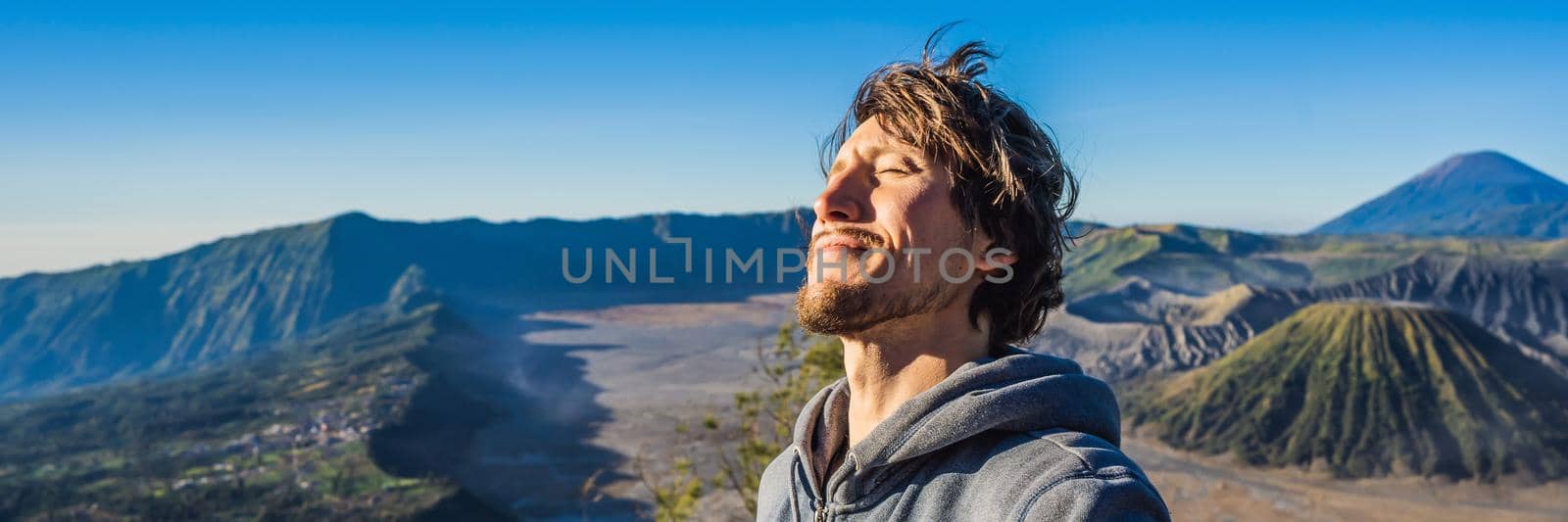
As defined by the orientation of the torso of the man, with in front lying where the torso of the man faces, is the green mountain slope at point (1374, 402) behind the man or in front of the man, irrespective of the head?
behind

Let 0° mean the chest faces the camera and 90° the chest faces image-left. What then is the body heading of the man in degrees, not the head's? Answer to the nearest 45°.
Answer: approximately 45°

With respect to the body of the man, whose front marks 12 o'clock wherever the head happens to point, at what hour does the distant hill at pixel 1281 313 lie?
The distant hill is roughly at 5 o'clock from the man.
